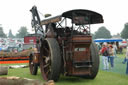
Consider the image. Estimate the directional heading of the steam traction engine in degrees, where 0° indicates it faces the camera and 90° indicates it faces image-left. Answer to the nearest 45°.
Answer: approximately 135°
